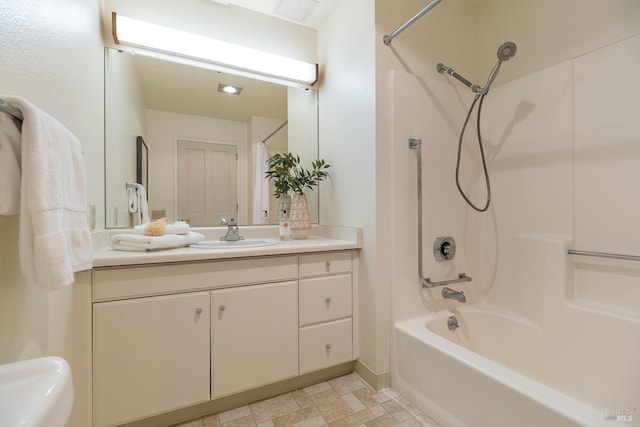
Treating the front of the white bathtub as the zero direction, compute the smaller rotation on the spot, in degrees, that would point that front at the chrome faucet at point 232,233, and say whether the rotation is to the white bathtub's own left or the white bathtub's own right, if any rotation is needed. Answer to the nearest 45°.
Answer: approximately 45° to the white bathtub's own right

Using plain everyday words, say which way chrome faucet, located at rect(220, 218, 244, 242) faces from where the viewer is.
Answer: facing the viewer

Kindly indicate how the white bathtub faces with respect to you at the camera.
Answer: facing the viewer and to the left of the viewer

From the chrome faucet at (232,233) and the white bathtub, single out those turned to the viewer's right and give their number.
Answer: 0

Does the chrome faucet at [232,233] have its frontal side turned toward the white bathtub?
no

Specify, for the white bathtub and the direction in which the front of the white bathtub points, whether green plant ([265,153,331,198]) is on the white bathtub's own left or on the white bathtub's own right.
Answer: on the white bathtub's own right

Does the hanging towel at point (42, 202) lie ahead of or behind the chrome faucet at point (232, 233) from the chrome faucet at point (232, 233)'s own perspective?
ahead

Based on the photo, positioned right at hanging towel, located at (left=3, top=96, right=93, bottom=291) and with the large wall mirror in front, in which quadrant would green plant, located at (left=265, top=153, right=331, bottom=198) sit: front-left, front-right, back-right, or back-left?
front-right

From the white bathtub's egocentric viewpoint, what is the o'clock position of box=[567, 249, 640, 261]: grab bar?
The grab bar is roughly at 6 o'clock from the white bathtub.

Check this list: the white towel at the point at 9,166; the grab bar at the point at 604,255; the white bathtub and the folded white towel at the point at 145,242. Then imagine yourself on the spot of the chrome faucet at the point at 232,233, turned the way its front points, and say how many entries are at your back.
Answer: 0

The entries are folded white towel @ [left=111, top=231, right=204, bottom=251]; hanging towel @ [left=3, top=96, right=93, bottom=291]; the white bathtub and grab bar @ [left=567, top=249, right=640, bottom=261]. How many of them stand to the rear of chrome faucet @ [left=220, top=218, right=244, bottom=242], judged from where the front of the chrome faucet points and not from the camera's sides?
0
